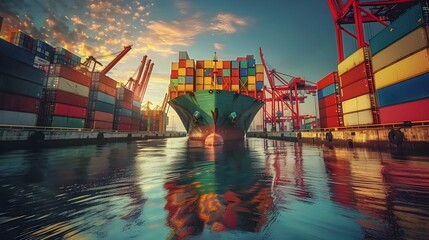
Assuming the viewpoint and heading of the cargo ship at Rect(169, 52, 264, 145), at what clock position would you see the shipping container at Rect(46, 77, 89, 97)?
The shipping container is roughly at 1 o'clock from the cargo ship.

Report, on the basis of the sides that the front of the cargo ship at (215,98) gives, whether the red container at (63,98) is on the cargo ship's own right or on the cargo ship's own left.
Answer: on the cargo ship's own right

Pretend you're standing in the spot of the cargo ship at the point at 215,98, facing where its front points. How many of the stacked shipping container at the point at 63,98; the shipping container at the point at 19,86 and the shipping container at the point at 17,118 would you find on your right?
3

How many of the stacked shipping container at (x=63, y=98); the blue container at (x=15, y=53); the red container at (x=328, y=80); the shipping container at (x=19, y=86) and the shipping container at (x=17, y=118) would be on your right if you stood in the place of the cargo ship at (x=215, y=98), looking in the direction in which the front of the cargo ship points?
4

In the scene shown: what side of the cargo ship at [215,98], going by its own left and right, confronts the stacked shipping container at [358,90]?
left

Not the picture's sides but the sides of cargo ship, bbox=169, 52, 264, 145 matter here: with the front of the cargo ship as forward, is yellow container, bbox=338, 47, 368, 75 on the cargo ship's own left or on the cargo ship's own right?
on the cargo ship's own left

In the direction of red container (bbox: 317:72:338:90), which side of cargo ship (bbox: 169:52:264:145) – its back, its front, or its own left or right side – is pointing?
left

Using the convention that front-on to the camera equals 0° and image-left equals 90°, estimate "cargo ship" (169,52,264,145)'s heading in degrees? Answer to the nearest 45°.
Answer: approximately 0°

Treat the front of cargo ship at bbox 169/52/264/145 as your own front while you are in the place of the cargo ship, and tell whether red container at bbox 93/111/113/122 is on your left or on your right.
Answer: on your right

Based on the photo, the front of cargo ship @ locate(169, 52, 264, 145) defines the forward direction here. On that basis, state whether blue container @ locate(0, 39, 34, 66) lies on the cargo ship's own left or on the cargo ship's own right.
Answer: on the cargo ship's own right

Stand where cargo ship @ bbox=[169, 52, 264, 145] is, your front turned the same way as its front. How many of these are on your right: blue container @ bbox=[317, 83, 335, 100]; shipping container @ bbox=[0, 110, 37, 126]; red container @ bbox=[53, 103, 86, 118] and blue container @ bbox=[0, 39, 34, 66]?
3

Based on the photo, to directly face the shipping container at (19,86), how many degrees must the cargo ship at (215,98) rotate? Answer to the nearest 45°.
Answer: approximately 90° to its right

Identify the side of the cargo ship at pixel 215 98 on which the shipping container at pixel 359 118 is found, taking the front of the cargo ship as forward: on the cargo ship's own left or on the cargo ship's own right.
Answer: on the cargo ship's own left
